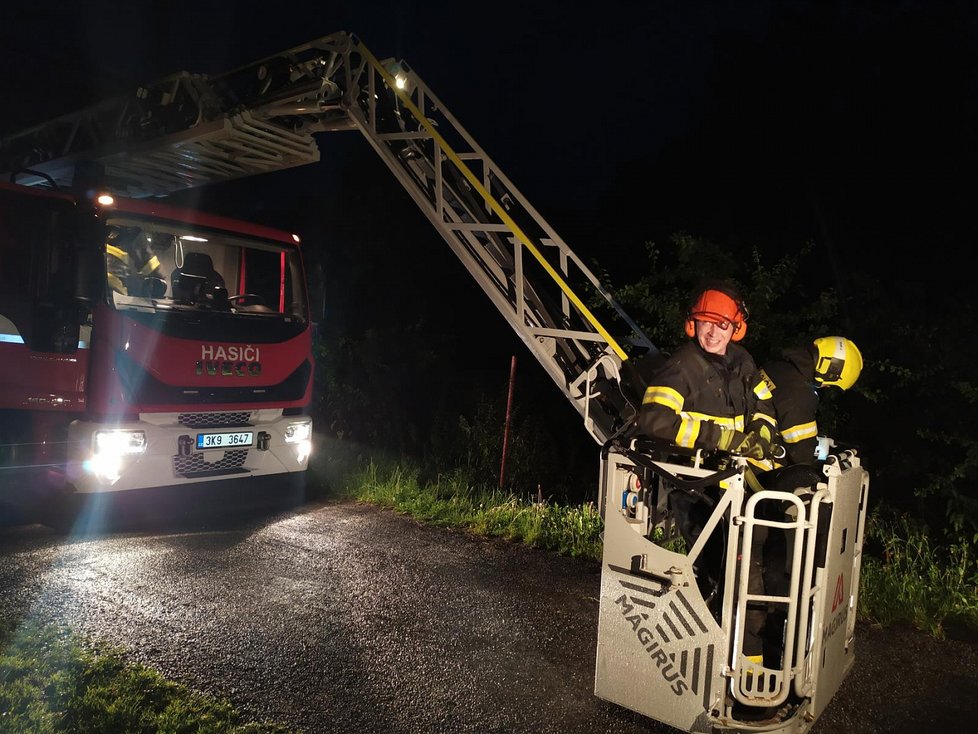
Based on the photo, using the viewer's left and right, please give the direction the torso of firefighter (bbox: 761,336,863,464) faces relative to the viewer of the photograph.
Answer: facing to the right of the viewer

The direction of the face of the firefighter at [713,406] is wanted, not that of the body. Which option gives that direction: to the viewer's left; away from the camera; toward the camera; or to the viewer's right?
toward the camera

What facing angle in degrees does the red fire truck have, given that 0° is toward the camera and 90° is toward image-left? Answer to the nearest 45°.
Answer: approximately 315°

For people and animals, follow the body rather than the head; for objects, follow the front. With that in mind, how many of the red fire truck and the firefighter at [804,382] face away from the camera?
0

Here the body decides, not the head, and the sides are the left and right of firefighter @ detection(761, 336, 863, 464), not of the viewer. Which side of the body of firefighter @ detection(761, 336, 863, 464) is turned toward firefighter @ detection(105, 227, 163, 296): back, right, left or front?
back

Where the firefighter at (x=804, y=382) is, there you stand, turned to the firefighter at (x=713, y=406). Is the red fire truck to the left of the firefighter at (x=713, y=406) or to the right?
right

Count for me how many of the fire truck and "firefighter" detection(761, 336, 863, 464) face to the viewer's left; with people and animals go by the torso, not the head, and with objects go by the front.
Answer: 0

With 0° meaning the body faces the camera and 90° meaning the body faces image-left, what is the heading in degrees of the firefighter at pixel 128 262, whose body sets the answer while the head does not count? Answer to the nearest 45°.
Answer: approximately 315°
